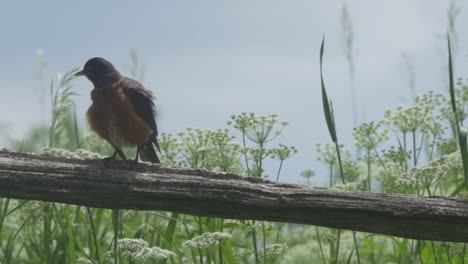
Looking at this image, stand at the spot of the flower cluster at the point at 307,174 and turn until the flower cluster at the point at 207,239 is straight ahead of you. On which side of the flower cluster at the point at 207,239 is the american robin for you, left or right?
right

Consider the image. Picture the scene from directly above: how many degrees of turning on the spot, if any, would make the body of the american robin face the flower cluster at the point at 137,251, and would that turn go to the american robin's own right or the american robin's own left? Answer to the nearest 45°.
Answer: approximately 45° to the american robin's own left

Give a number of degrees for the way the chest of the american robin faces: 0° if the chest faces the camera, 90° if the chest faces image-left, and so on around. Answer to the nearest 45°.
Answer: approximately 45°
